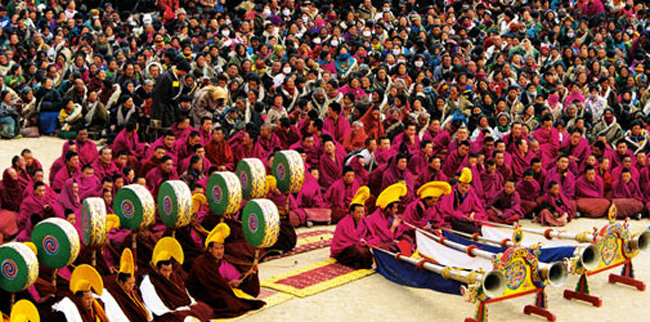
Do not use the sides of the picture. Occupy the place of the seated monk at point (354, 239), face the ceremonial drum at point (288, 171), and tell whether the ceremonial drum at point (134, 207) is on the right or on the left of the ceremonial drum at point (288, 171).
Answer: left

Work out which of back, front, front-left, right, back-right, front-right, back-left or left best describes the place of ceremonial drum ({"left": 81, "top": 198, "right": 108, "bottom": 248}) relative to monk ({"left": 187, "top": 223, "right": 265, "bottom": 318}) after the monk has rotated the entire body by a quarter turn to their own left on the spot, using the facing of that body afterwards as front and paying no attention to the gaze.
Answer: back-left

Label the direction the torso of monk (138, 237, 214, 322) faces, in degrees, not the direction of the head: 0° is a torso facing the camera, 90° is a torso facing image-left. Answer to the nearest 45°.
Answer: approximately 315°

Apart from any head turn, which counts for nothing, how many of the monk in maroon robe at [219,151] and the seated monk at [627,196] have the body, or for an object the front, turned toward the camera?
2

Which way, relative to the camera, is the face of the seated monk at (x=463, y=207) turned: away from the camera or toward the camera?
toward the camera

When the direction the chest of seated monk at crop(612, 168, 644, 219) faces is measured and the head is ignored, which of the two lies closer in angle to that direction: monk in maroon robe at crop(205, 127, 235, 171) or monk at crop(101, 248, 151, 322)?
the monk

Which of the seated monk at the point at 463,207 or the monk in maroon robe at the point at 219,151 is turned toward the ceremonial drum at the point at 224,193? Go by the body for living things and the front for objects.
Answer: the monk in maroon robe

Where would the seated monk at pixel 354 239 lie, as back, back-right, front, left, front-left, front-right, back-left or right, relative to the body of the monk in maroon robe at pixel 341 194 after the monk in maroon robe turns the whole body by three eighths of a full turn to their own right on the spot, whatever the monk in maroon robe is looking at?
left

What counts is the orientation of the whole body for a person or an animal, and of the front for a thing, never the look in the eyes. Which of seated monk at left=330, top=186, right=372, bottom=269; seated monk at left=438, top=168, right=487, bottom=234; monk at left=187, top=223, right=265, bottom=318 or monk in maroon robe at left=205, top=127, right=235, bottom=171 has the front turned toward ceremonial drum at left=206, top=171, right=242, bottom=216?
the monk in maroon robe

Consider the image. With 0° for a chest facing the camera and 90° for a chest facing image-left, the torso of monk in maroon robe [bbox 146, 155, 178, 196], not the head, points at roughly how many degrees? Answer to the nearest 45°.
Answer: approximately 315°

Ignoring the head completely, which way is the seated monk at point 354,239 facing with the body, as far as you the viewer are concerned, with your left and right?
facing the viewer and to the right of the viewer

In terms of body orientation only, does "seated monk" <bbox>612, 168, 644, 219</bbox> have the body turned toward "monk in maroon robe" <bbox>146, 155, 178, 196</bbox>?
no

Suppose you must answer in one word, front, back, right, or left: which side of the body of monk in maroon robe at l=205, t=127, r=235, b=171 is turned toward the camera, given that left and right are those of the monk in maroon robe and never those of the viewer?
front

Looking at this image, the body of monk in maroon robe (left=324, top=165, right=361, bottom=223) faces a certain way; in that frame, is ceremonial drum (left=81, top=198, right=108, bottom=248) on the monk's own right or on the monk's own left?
on the monk's own right

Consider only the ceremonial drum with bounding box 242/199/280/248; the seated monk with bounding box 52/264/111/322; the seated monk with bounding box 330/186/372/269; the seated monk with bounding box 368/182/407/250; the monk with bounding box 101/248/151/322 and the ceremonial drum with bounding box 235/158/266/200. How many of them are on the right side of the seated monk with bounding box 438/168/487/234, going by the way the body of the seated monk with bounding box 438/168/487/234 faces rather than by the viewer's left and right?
6

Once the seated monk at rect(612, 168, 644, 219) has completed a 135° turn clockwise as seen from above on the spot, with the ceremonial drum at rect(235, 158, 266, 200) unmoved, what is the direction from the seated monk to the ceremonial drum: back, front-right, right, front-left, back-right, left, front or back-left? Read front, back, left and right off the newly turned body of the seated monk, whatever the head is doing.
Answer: left

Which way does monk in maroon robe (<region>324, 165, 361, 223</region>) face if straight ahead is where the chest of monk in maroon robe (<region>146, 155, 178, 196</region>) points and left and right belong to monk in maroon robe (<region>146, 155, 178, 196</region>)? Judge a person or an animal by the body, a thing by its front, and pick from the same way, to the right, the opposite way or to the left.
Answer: the same way

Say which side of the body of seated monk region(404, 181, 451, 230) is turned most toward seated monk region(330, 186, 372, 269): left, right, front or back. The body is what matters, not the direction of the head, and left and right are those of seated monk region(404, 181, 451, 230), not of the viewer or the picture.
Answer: right

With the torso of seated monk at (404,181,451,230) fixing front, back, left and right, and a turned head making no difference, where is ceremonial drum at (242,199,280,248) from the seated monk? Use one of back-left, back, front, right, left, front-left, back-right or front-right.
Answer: right
